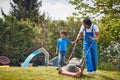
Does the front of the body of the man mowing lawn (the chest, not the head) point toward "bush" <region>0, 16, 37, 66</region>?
no

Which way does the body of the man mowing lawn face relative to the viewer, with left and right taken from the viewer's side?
facing the viewer and to the left of the viewer

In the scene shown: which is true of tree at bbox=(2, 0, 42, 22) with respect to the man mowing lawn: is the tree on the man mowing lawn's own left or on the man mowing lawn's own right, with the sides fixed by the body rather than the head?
on the man mowing lawn's own right
